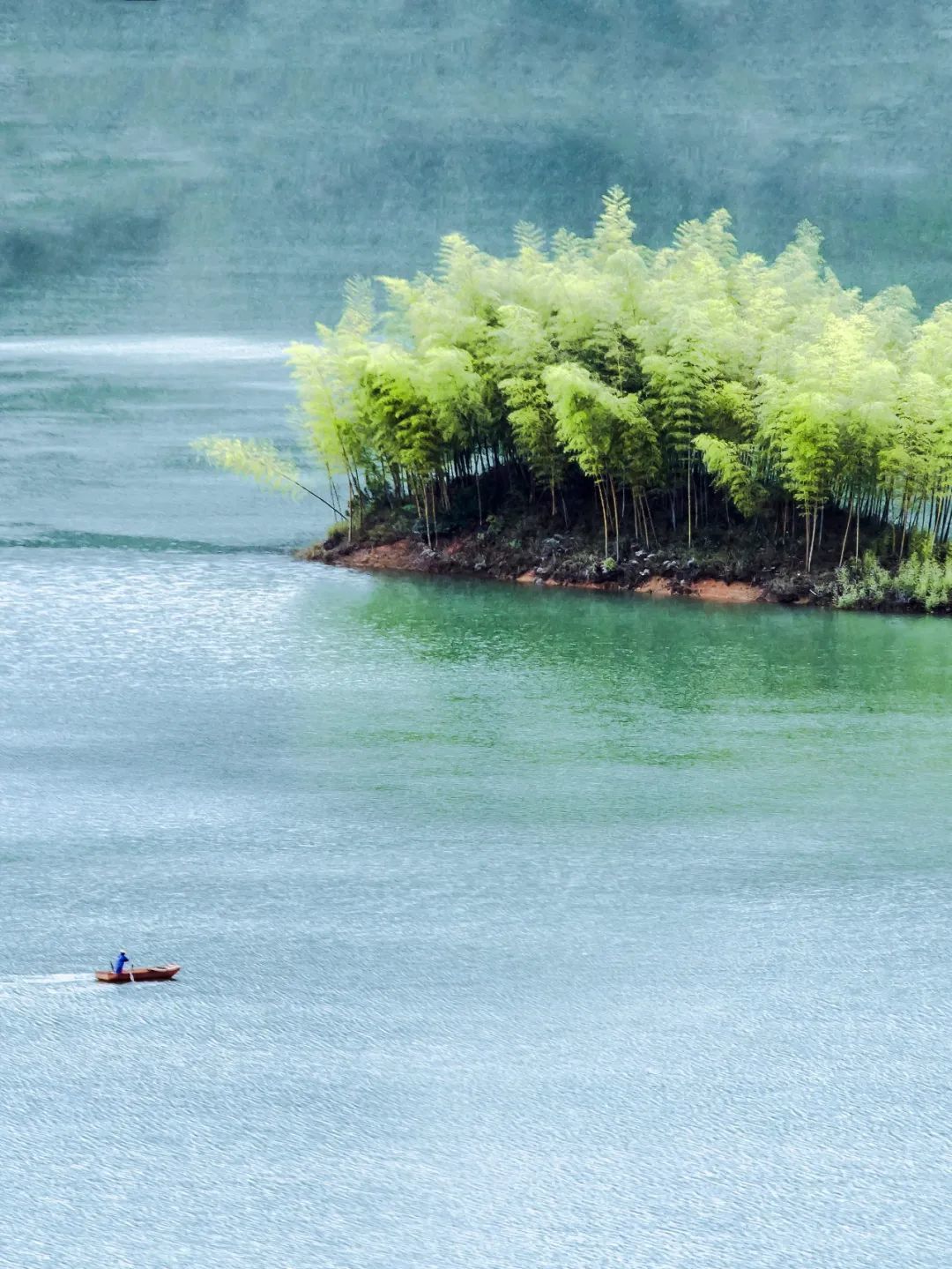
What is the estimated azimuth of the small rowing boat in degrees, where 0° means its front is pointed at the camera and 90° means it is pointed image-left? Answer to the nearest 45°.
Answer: approximately 270°

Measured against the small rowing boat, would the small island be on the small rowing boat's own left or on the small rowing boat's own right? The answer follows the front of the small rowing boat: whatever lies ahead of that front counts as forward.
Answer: on the small rowing boat's own left
